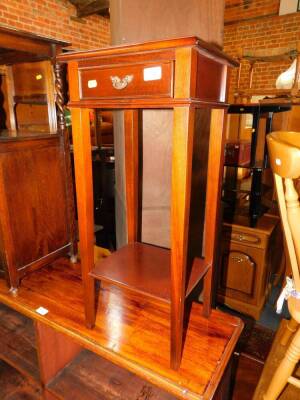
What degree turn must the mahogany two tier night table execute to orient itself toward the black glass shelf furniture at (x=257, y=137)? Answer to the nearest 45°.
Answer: approximately 180°

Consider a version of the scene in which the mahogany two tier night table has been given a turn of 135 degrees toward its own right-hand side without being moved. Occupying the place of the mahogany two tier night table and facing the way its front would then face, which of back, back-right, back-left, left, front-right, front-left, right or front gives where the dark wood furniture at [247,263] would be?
front-right

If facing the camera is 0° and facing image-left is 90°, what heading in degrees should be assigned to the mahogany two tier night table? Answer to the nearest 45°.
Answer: approximately 45°

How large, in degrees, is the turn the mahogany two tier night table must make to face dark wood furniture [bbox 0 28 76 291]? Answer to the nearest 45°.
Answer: approximately 90° to its right
